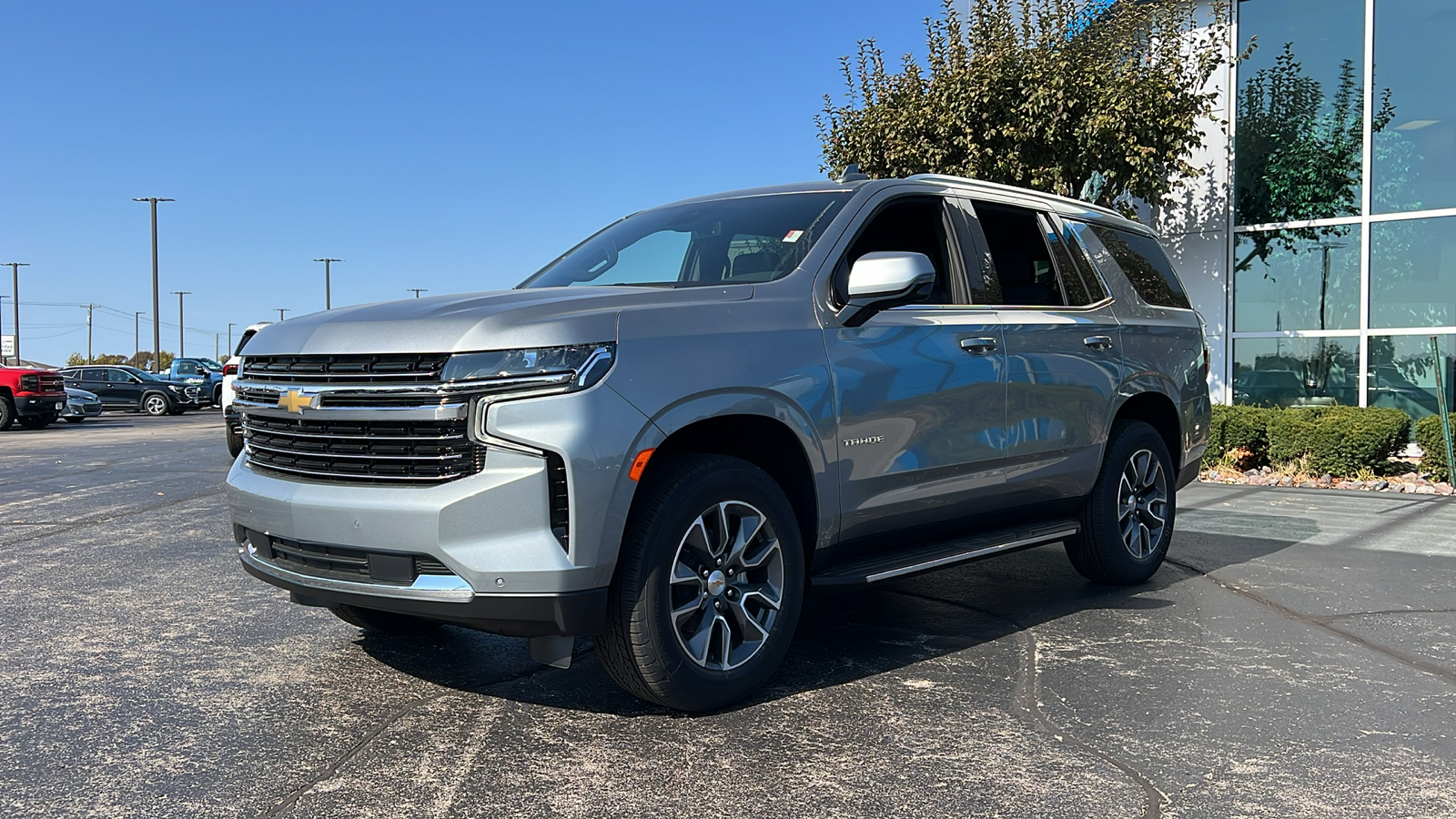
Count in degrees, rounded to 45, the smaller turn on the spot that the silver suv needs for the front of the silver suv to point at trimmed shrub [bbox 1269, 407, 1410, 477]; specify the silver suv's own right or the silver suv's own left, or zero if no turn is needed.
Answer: approximately 180°

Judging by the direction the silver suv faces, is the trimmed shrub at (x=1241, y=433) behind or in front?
behind

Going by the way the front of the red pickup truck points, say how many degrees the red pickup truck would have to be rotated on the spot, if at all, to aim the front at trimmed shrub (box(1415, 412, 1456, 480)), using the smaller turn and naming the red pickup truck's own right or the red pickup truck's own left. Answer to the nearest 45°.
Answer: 0° — it already faces it

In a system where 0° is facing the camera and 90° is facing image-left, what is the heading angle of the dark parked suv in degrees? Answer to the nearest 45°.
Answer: approximately 315°

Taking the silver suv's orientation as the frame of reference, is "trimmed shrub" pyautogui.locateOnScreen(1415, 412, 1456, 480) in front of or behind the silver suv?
behind

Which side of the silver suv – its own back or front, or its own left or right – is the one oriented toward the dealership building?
back
